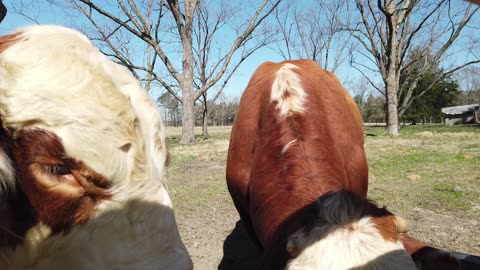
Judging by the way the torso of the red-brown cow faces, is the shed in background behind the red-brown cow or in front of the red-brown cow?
behind

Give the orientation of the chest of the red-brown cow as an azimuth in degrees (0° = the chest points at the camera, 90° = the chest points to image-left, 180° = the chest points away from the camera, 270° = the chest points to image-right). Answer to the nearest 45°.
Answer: approximately 0°

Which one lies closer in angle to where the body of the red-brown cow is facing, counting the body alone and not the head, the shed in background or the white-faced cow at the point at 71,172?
the white-faced cow
